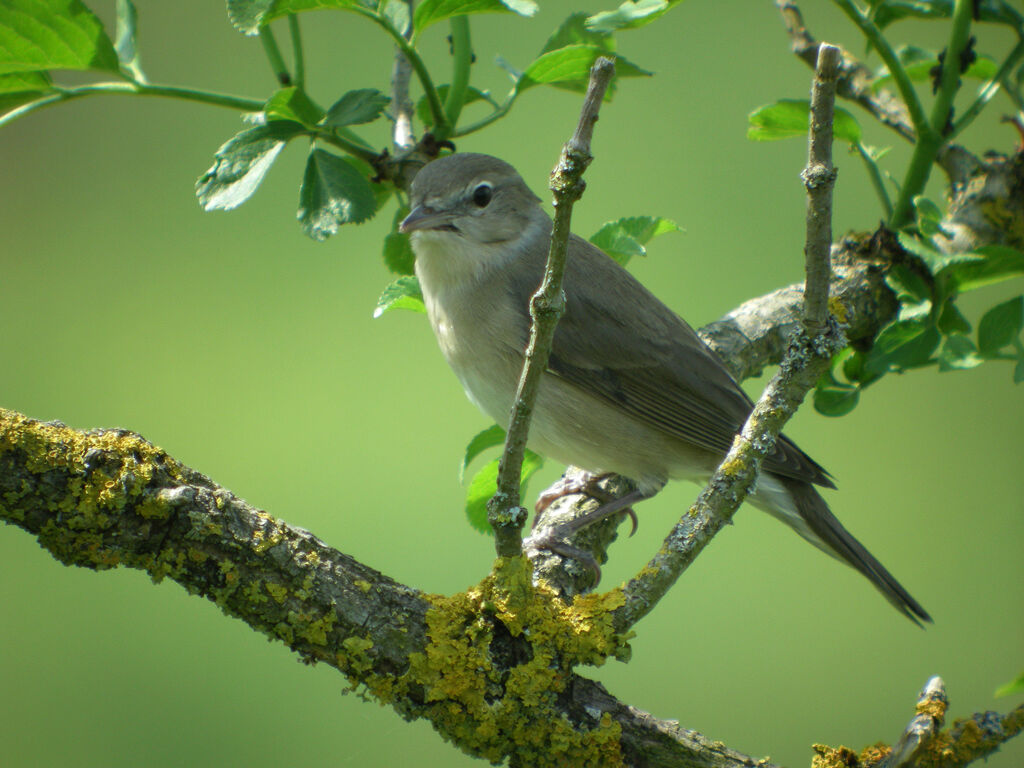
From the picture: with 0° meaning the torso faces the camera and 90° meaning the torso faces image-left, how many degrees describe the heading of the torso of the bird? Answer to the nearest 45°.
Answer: approximately 90°

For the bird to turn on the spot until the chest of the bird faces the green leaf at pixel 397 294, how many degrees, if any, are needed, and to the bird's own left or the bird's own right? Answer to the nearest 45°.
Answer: approximately 45° to the bird's own right

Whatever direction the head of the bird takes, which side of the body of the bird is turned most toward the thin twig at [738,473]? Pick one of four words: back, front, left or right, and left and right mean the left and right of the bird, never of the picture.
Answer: left

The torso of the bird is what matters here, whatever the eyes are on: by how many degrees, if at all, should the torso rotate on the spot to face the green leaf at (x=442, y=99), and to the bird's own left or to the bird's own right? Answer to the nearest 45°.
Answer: approximately 45° to the bird's own right

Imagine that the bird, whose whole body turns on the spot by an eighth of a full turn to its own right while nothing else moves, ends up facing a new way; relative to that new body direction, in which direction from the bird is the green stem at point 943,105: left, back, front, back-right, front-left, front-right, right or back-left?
back

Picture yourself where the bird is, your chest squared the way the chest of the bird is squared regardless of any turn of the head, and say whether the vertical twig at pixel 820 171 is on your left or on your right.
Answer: on your left
